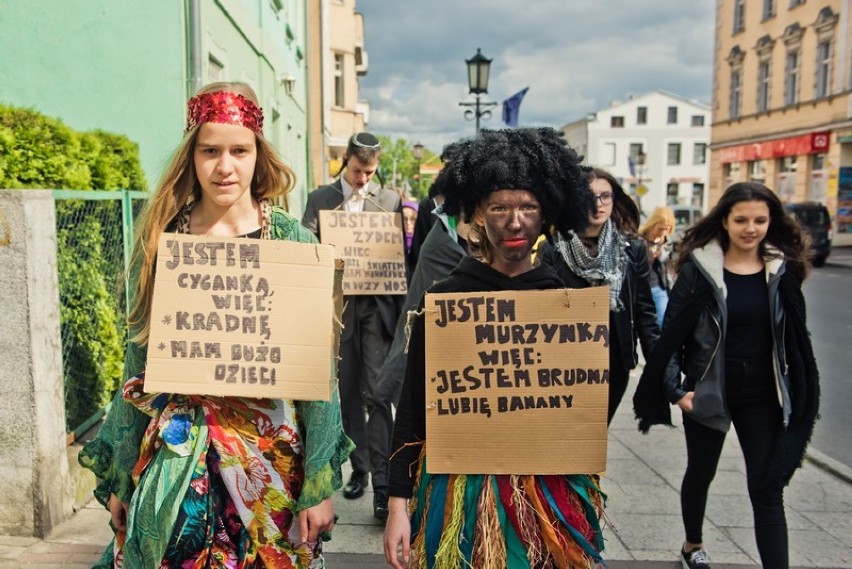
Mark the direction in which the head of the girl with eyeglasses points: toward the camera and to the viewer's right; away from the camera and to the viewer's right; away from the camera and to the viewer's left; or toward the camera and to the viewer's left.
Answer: toward the camera and to the viewer's left

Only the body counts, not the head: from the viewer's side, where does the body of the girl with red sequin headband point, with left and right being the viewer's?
facing the viewer

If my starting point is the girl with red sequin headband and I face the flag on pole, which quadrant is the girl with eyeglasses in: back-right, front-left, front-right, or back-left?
front-right

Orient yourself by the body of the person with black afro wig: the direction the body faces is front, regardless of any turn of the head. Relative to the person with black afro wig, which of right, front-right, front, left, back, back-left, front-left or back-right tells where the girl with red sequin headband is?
right

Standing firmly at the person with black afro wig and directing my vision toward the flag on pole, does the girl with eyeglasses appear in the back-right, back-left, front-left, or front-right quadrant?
front-right

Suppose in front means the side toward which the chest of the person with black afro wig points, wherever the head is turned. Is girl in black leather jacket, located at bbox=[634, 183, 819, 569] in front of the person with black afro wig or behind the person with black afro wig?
behind

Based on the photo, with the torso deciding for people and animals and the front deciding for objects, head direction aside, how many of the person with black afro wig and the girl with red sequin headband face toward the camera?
2

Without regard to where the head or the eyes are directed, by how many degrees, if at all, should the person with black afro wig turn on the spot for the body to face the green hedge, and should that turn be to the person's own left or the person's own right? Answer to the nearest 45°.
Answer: approximately 135° to the person's own right

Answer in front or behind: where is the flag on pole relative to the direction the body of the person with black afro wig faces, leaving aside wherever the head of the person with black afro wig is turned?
behind

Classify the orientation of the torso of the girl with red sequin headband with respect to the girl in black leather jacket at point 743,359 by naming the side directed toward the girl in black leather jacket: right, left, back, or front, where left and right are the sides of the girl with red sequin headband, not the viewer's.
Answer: left

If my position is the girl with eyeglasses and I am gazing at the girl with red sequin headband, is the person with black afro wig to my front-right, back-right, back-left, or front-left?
front-left

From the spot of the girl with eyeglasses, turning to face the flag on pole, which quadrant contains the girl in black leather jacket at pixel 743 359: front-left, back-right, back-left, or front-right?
back-right
